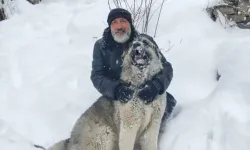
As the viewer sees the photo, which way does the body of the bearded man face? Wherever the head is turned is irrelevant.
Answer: toward the camera

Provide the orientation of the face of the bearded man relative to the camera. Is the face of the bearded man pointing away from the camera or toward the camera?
toward the camera

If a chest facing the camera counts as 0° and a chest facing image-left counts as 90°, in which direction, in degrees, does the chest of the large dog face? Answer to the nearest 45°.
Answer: approximately 315°

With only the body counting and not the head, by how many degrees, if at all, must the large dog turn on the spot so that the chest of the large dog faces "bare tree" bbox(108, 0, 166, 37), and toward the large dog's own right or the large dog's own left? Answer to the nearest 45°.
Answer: approximately 135° to the large dog's own left

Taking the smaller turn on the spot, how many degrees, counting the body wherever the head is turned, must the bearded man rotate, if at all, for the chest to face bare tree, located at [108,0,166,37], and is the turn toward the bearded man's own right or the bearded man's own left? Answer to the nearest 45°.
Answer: approximately 180°
